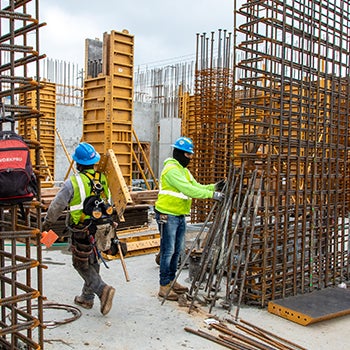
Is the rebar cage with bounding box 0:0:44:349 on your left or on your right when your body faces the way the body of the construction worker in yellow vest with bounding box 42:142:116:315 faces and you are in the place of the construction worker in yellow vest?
on your left

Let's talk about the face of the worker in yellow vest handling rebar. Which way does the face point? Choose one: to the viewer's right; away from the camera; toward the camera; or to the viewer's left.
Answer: to the viewer's right

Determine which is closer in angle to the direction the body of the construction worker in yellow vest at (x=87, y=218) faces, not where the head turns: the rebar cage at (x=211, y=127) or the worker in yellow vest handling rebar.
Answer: the rebar cage

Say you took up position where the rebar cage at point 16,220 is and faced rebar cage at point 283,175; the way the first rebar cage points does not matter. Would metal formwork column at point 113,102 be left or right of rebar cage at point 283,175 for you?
left
